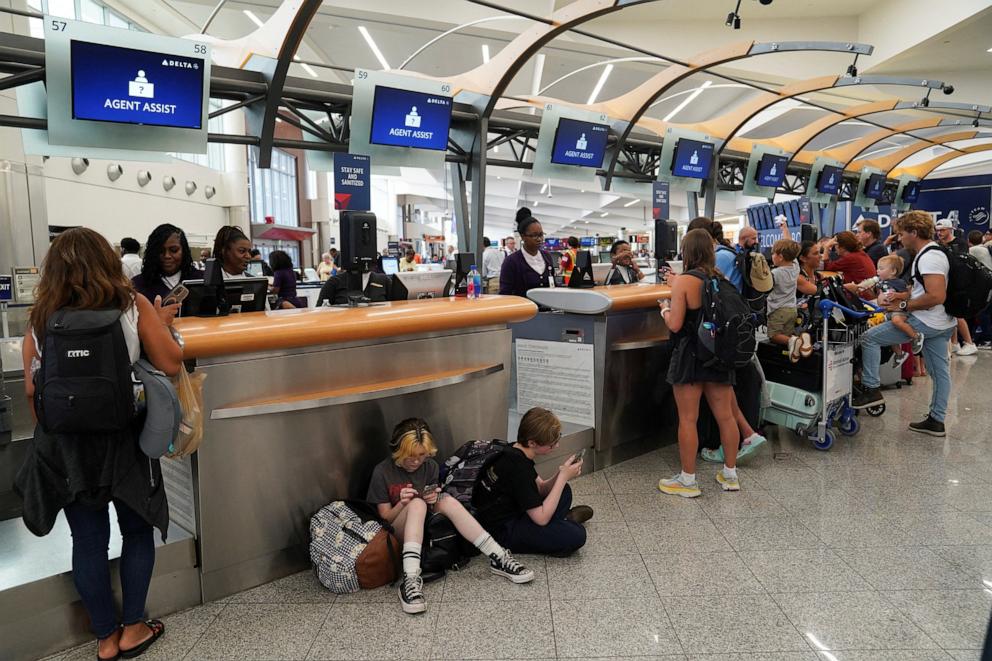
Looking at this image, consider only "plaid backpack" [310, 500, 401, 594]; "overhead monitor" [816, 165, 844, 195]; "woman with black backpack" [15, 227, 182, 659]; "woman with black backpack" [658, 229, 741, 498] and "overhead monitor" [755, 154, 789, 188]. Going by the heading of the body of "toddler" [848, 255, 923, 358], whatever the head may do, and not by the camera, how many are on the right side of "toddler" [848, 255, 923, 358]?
2

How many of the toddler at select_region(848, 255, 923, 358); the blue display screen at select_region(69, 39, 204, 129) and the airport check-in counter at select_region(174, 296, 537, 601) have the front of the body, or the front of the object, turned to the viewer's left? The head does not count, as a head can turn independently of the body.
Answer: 1

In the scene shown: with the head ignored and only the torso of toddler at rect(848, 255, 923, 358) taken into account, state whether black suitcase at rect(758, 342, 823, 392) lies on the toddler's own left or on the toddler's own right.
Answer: on the toddler's own left

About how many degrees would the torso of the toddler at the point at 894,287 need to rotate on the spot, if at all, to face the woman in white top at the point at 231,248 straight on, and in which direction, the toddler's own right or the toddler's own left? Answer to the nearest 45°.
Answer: approximately 45° to the toddler's own left

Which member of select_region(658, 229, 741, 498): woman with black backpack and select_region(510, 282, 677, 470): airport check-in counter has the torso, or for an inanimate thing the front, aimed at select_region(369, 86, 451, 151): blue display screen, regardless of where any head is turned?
the woman with black backpack

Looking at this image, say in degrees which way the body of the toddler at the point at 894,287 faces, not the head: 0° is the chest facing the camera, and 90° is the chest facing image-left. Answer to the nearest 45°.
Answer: approximately 90°

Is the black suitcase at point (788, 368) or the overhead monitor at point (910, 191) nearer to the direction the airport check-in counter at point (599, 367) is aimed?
the black suitcase

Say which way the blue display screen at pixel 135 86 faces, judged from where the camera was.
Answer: facing the viewer and to the right of the viewer

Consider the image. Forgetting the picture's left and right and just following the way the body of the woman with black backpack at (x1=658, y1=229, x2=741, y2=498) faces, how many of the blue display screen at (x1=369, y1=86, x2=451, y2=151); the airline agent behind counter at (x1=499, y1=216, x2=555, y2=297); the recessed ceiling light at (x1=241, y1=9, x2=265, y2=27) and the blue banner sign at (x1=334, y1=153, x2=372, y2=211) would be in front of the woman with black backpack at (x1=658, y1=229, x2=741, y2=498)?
4

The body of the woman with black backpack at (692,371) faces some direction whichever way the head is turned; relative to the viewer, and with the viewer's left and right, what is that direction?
facing away from the viewer and to the left of the viewer

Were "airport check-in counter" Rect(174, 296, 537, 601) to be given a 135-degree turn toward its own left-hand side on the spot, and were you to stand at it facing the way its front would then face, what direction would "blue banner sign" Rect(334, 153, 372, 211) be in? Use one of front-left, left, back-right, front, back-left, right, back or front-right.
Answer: front

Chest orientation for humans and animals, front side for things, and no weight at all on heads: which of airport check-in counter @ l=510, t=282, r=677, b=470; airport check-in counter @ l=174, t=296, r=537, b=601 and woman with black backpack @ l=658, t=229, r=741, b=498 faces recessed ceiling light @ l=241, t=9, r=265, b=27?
the woman with black backpack

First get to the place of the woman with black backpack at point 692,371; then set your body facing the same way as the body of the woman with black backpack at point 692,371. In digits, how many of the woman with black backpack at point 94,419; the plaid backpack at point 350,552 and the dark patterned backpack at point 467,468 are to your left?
3

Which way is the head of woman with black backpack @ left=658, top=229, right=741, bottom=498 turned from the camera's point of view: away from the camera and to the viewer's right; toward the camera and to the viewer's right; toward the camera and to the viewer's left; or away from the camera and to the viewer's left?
away from the camera and to the viewer's left
